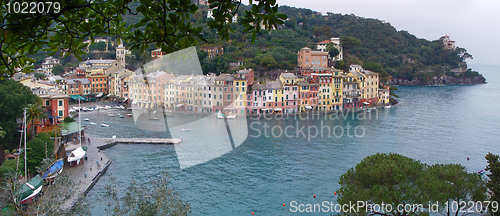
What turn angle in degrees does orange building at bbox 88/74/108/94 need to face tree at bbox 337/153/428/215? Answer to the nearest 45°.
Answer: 0° — it already faces it

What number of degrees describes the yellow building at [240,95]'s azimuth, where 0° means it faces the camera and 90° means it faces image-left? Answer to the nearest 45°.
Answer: approximately 0°

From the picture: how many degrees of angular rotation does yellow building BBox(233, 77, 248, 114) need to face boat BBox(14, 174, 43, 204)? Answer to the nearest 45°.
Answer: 0° — it already faces it

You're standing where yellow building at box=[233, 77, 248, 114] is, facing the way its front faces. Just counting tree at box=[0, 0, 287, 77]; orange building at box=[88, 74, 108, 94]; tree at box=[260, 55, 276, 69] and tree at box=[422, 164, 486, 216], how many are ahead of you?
2

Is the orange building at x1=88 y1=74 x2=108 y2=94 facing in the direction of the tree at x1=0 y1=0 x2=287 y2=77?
yes

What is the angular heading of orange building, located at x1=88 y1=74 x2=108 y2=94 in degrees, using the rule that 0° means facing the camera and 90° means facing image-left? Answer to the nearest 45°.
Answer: approximately 0°

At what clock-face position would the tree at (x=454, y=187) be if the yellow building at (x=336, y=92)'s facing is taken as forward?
The tree is roughly at 12 o'clock from the yellow building.
